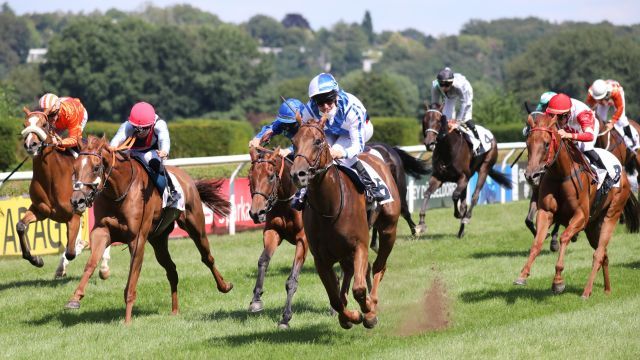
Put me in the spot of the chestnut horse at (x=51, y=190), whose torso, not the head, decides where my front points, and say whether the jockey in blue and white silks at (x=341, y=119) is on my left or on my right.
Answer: on my left

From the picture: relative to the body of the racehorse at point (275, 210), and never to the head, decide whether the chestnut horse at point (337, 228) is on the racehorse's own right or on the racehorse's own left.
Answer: on the racehorse's own left

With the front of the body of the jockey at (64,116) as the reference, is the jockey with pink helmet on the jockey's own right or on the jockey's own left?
on the jockey's own left

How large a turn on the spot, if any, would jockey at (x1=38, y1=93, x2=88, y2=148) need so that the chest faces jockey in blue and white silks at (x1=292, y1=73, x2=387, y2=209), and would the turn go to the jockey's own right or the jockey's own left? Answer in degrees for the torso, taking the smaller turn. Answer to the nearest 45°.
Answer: approximately 90° to the jockey's own left

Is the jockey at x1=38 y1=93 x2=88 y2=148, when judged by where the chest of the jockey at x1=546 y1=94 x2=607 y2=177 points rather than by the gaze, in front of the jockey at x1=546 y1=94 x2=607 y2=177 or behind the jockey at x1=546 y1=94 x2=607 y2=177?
in front

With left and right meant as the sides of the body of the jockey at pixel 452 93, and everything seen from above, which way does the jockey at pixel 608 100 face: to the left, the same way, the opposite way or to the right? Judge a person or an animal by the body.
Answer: the same way

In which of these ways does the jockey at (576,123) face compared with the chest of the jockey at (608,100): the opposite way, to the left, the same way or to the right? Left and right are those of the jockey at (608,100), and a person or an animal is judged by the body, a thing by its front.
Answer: the same way

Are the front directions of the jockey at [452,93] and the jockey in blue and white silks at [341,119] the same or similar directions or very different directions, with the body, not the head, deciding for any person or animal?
same or similar directions

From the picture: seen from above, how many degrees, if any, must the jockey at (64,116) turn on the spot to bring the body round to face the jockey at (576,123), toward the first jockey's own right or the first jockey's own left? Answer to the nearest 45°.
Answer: approximately 90° to the first jockey's own left

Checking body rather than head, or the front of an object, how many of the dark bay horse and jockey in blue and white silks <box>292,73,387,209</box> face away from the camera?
0

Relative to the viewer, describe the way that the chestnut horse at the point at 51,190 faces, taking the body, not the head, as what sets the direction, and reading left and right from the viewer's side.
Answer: facing the viewer and to the left of the viewer

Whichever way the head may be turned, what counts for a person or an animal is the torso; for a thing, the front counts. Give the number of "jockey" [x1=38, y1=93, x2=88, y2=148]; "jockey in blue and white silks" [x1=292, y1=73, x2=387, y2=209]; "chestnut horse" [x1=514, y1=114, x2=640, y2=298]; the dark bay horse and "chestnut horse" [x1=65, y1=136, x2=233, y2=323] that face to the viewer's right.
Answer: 0

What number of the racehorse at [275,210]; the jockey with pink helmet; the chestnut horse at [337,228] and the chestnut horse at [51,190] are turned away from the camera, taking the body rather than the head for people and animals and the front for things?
0

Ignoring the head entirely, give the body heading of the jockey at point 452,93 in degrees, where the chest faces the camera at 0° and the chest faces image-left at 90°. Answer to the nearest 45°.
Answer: approximately 45°

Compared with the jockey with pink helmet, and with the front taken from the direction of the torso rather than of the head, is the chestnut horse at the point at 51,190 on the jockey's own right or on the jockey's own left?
on the jockey's own right
